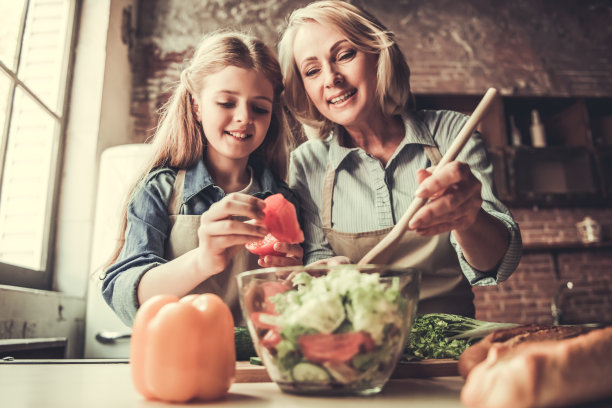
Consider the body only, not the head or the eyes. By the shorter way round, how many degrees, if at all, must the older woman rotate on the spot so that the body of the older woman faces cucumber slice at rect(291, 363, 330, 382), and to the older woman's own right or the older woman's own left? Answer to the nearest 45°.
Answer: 0° — they already face it

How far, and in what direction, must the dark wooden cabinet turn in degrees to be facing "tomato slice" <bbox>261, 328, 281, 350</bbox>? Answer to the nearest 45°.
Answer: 0° — it already faces it

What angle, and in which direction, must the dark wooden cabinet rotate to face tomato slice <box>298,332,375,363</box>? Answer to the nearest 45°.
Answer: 0° — it already faces it

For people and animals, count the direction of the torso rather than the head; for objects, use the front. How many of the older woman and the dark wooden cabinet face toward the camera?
2

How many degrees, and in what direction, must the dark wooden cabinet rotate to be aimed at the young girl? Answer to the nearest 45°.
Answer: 0° — it already faces them

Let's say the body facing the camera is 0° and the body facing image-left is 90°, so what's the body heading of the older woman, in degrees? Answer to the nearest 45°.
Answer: approximately 0°

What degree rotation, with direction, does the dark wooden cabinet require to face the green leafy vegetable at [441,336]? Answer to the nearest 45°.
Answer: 0° — it already faces it

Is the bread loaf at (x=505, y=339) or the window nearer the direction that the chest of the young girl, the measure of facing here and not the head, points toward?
the bread loaf

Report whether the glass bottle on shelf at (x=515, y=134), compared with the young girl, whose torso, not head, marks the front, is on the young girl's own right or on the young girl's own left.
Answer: on the young girl's own left

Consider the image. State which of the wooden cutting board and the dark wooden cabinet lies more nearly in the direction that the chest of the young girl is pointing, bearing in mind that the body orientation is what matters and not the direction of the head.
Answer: the wooden cutting board

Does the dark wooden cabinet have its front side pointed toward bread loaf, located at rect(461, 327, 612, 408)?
yes

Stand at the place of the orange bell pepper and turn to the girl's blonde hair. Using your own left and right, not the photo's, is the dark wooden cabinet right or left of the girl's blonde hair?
right
